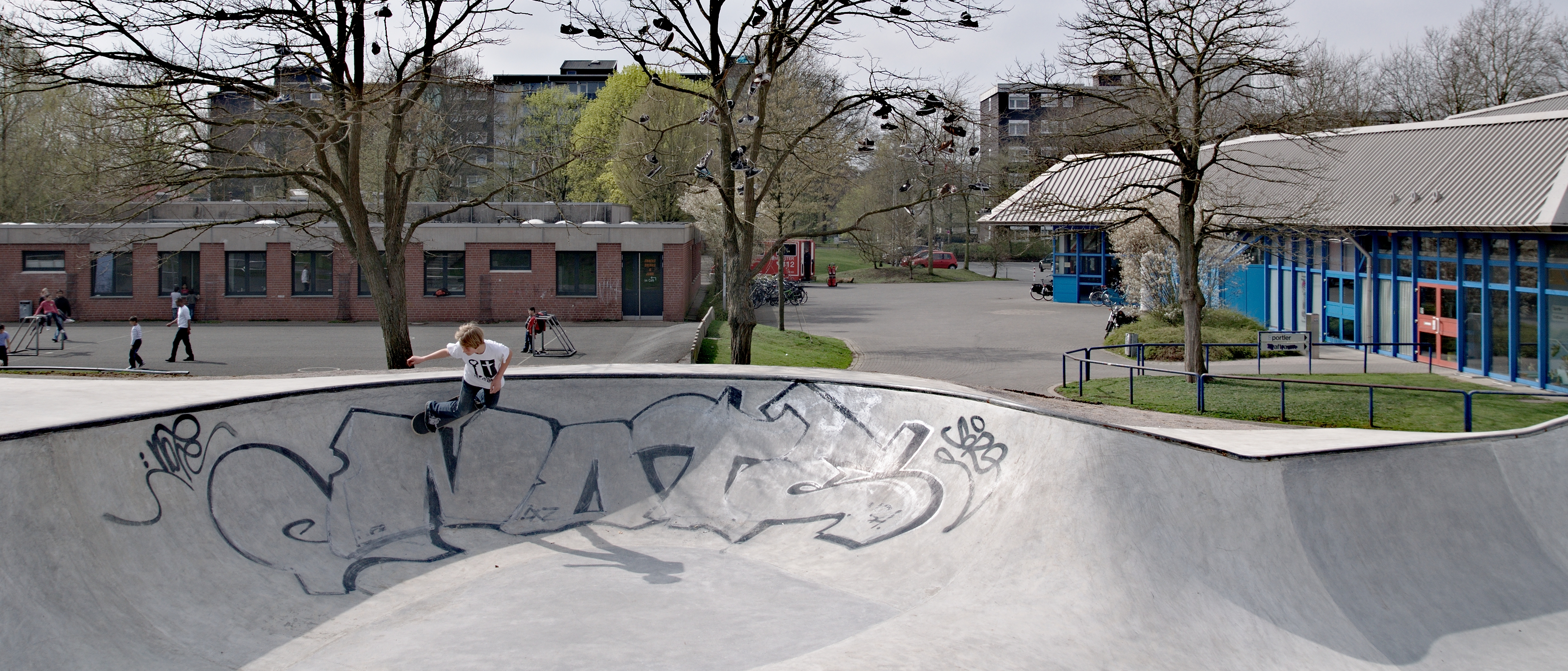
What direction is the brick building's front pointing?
toward the camera

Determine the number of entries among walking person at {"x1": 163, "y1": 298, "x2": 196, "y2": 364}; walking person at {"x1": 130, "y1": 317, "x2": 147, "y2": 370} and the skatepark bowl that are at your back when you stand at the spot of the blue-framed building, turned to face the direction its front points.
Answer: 0

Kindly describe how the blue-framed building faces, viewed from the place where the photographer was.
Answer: facing the viewer and to the left of the viewer

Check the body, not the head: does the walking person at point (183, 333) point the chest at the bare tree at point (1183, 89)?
no

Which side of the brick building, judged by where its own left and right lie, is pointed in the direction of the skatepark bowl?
front

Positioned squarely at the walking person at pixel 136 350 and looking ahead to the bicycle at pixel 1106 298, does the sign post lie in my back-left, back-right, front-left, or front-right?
front-right

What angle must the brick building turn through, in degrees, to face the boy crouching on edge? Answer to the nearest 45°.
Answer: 0° — it already faces them

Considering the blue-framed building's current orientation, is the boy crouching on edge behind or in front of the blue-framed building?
in front

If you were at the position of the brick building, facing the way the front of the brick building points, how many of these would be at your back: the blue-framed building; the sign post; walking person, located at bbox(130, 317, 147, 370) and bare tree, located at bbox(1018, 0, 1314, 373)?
0

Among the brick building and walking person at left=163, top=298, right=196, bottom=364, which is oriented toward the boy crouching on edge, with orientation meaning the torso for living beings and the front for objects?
the brick building

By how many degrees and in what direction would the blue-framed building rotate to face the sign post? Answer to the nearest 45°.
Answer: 0° — it already faces it
